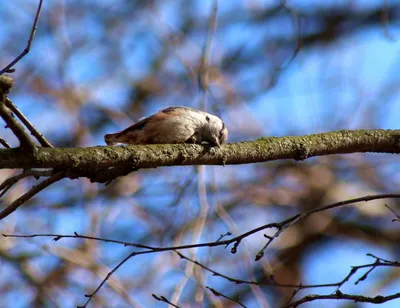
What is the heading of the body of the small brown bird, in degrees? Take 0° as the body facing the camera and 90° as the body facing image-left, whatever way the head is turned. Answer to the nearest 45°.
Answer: approximately 270°
